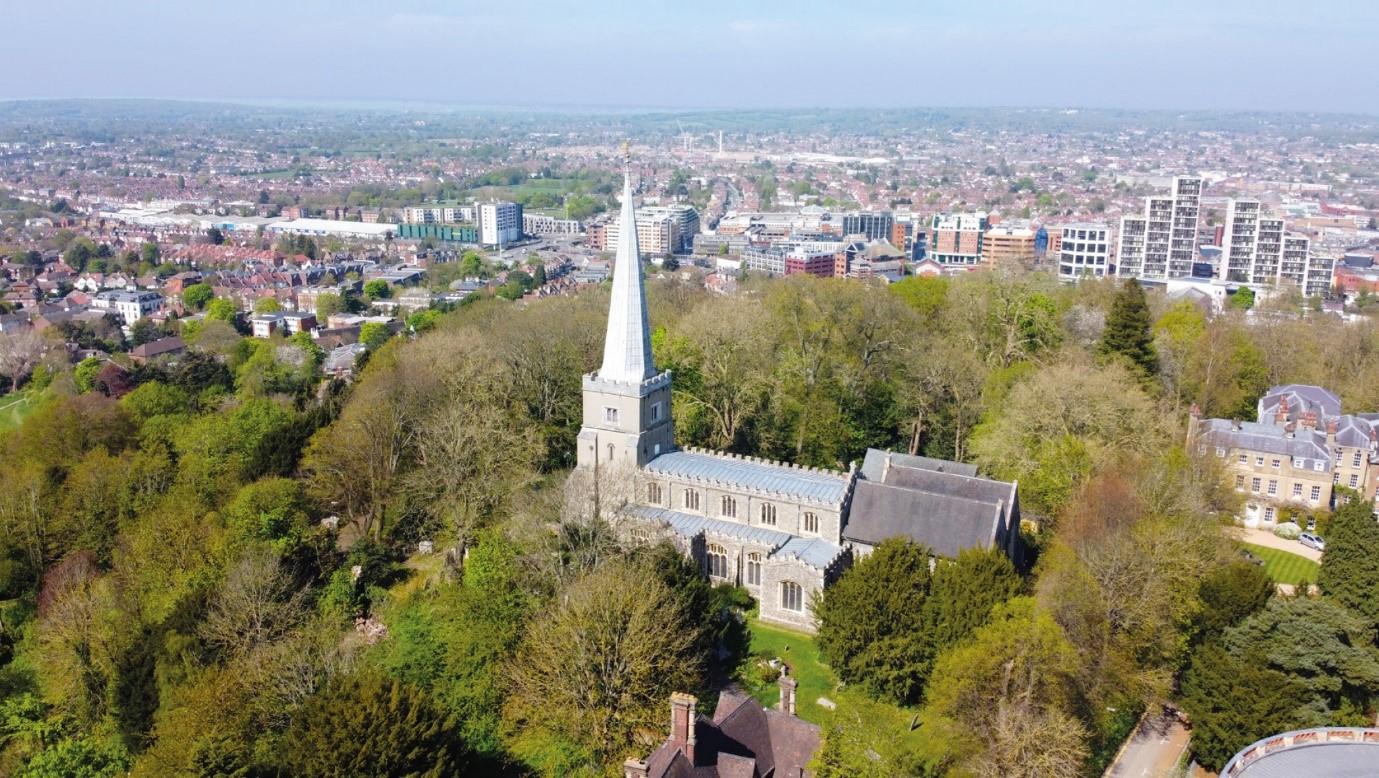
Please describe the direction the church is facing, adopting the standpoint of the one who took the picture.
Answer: facing away from the viewer and to the left of the viewer

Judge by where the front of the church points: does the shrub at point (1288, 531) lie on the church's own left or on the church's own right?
on the church's own left
